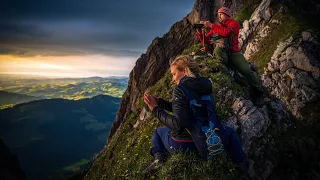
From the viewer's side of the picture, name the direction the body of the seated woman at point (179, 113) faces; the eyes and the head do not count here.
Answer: to the viewer's left

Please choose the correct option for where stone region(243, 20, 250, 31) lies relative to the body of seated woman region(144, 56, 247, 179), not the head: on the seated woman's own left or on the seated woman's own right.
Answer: on the seated woman's own right

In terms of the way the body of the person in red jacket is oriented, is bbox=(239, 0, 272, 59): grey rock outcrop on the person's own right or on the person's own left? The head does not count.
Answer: on the person's own right

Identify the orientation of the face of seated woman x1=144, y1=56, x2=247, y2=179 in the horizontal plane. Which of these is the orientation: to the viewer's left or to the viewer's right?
to the viewer's left

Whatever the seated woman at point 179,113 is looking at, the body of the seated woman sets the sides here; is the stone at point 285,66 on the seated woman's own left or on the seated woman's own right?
on the seated woman's own right

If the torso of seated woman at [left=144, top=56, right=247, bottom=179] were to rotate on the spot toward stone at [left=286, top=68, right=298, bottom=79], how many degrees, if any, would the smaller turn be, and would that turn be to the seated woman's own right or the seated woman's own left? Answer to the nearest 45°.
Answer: approximately 135° to the seated woman's own right

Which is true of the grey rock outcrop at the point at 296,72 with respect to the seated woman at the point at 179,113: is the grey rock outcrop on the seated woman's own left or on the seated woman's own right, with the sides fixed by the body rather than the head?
on the seated woman's own right

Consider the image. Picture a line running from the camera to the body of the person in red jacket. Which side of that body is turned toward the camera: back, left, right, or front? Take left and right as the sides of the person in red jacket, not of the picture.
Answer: left
